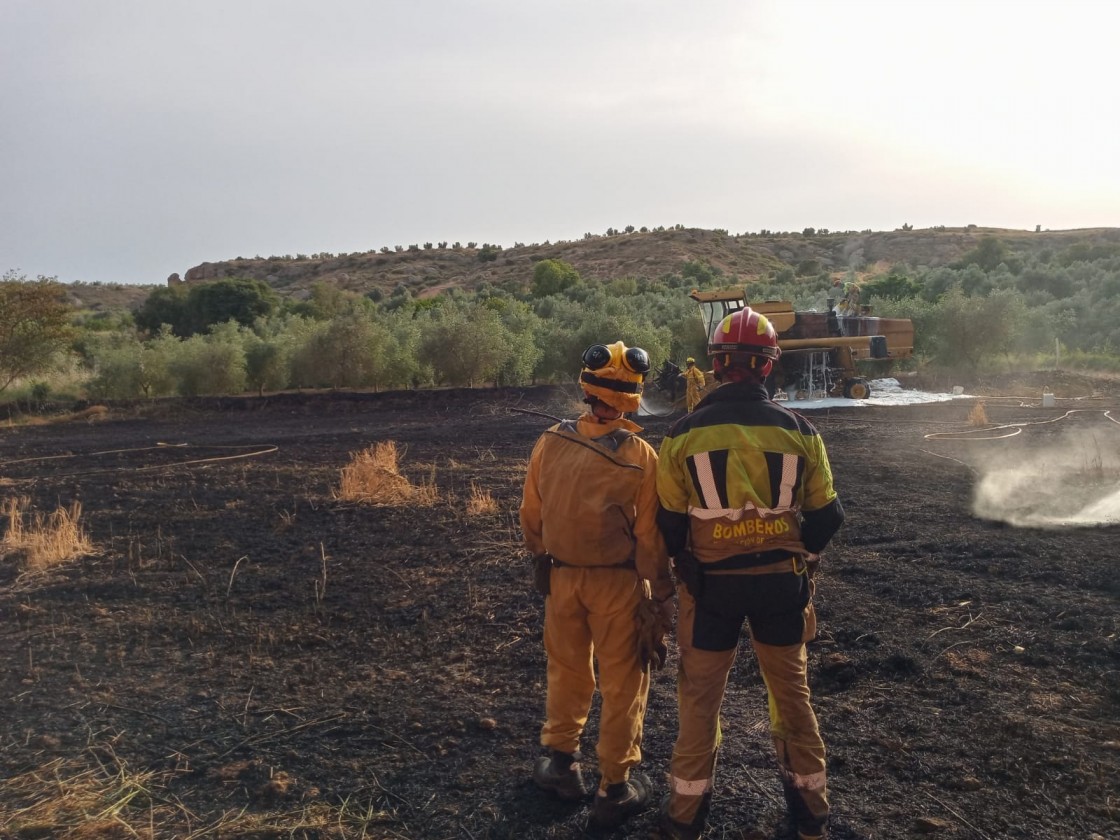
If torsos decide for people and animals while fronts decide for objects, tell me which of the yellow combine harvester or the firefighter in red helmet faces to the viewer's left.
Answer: the yellow combine harvester

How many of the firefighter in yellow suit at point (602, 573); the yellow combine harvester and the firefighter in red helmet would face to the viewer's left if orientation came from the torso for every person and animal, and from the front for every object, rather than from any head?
1

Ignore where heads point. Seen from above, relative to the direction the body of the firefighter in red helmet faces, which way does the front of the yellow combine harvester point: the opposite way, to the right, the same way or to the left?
to the left

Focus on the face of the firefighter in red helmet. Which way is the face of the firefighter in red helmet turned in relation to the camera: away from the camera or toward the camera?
away from the camera

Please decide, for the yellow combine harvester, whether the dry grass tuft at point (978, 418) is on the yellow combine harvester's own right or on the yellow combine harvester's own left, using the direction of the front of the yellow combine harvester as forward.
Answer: on the yellow combine harvester's own left

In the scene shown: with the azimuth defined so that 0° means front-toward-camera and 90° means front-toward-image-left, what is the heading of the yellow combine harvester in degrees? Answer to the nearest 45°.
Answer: approximately 90°

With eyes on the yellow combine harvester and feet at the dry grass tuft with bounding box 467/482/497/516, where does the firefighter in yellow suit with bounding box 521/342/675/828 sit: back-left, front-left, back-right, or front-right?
back-right

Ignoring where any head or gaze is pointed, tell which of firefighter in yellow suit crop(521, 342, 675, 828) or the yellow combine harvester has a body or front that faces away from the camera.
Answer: the firefighter in yellow suit

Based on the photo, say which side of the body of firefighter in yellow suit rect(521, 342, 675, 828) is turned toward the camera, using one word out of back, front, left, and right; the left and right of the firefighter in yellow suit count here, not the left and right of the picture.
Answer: back

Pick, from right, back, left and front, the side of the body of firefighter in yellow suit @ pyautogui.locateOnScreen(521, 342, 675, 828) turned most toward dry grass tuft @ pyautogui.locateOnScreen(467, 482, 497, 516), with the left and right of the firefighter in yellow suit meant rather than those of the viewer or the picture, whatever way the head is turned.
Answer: front

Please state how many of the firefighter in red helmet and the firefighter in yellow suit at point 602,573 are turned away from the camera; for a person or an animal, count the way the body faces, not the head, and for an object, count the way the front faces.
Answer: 2

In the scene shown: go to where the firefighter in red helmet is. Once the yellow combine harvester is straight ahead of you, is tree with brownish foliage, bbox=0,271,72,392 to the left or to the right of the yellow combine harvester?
left

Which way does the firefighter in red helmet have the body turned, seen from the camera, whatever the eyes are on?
away from the camera

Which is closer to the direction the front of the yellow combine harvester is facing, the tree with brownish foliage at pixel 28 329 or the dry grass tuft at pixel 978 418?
the tree with brownish foliage

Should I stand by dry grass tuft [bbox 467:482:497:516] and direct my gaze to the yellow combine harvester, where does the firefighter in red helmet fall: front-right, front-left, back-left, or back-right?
back-right

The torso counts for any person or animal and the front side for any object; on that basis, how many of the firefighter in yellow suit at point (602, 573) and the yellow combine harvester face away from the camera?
1

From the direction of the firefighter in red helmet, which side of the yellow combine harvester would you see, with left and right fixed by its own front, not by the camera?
left
